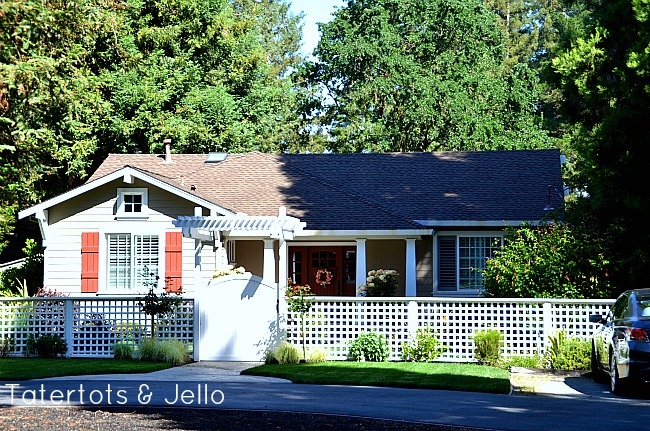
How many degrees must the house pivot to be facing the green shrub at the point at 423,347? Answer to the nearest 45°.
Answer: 0° — it already faces it

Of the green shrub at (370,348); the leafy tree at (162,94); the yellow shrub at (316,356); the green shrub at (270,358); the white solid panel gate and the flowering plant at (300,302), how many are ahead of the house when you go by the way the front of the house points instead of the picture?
5

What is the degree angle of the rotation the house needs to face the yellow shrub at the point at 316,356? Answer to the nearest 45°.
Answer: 0° — it already faces it

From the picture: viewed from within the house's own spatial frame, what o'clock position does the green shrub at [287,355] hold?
The green shrub is roughly at 12 o'clock from the house.

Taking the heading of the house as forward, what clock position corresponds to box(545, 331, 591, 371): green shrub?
The green shrub is roughly at 11 o'clock from the house.

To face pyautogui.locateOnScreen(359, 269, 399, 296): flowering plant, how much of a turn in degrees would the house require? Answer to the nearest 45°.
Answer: approximately 45° to its left

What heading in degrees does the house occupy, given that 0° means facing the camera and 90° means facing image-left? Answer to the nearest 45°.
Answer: approximately 0°

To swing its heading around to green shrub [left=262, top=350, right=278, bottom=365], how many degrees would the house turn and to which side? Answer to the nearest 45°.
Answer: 0° — it already faces it

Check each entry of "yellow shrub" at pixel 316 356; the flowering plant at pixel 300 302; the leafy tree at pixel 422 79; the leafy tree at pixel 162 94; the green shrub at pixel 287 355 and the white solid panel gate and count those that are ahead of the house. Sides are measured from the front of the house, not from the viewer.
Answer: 4

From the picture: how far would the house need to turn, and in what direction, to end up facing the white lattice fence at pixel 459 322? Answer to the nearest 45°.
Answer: approximately 45° to its left
